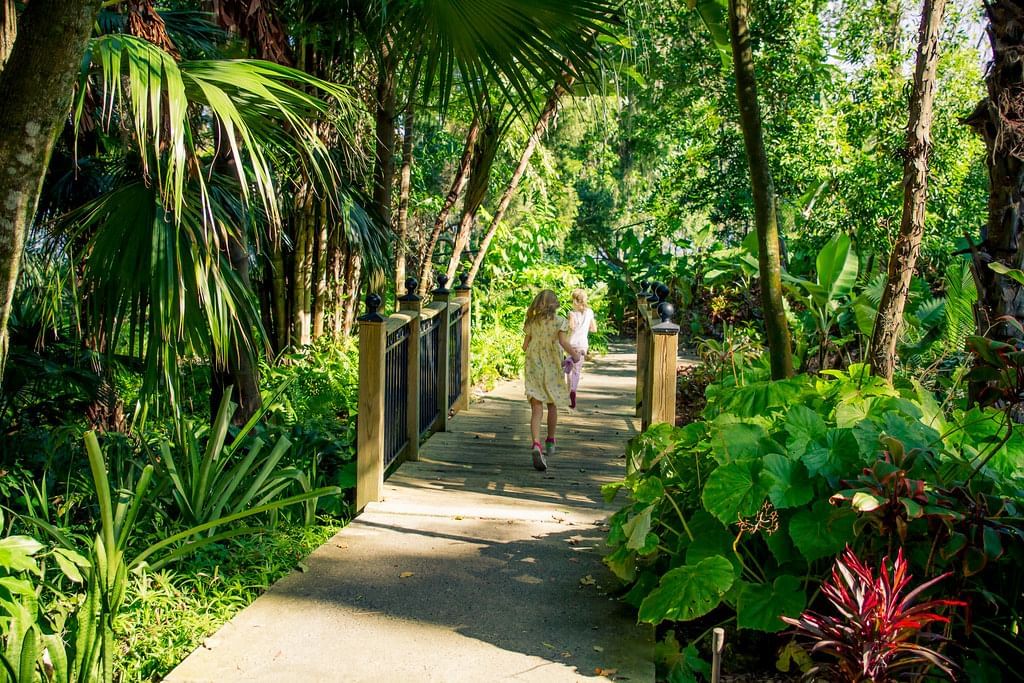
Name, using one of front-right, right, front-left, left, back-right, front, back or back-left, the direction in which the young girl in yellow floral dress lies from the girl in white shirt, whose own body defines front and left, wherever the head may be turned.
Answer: back

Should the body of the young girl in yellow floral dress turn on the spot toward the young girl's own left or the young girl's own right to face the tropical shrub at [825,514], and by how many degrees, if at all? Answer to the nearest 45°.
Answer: approximately 180°

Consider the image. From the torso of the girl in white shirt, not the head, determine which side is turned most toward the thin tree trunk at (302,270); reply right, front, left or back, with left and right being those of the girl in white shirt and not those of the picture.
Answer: left

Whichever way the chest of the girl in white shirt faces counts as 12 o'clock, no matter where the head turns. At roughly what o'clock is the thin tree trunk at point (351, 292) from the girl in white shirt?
The thin tree trunk is roughly at 10 o'clock from the girl in white shirt.

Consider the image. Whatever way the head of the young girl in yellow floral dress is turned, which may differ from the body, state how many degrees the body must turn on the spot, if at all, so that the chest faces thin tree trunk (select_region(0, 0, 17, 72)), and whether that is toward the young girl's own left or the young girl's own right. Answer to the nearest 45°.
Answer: approximately 135° to the young girl's own left

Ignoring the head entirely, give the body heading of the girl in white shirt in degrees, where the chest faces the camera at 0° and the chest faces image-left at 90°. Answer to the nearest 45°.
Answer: approximately 180°

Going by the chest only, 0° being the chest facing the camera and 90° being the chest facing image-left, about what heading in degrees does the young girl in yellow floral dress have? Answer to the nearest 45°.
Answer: approximately 180°

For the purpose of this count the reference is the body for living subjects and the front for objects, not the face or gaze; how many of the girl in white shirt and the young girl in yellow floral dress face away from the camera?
2

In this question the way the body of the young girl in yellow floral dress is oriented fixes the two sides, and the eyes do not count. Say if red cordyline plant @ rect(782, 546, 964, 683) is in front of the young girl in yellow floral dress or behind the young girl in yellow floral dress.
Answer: behind
